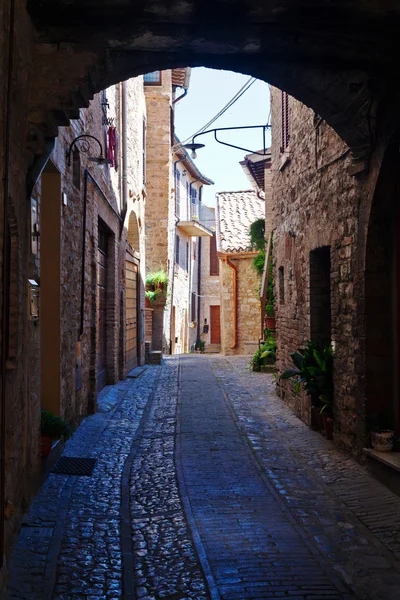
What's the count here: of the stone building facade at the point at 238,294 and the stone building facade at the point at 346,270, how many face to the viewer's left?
1

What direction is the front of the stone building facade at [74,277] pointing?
to the viewer's right

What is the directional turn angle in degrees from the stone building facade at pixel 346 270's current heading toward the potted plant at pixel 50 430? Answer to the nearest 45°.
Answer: approximately 45° to its left

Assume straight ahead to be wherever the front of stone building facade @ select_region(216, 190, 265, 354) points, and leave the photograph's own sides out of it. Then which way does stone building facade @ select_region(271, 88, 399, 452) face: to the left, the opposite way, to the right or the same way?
to the right

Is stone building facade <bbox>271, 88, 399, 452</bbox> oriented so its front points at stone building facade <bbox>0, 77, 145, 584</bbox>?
yes

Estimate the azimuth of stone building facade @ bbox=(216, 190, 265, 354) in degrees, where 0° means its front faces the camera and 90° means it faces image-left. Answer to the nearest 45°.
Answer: approximately 0°

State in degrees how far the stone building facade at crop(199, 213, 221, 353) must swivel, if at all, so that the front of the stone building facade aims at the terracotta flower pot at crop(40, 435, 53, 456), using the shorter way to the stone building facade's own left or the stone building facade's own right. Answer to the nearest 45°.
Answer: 0° — it already faces it

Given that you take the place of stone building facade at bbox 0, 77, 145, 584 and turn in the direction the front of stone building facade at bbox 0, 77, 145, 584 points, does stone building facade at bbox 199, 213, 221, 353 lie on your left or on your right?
on your left

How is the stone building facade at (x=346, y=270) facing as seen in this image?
to the viewer's left

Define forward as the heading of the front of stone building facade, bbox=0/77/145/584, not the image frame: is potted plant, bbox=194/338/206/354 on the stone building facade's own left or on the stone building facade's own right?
on the stone building facade's own left

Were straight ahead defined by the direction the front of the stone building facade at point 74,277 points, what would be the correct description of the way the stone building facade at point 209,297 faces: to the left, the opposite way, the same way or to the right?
to the right

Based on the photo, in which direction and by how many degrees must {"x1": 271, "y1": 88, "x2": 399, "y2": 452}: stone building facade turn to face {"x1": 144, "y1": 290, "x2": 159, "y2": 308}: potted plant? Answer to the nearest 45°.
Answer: approximately 45° to its right
